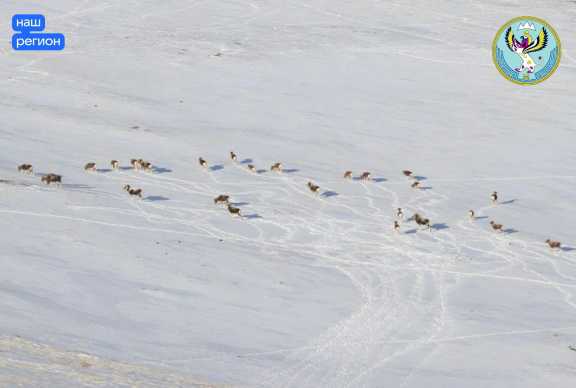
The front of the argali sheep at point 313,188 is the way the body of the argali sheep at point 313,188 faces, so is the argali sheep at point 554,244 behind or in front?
behind

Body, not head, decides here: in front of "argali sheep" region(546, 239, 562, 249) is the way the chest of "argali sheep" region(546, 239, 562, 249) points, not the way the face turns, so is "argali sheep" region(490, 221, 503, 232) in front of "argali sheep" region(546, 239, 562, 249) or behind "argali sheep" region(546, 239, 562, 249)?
in front

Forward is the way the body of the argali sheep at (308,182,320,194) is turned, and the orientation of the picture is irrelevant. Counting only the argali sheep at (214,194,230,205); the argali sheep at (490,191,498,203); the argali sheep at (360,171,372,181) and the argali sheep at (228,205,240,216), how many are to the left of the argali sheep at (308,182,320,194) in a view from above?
2

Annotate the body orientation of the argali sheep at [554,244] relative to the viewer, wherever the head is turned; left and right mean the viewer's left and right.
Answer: facing to the left of the viewer

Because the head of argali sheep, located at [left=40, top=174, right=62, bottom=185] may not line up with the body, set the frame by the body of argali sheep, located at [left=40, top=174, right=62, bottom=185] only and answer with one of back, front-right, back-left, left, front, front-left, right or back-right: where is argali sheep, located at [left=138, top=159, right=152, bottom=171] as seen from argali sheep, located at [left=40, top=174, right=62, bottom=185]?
back-right

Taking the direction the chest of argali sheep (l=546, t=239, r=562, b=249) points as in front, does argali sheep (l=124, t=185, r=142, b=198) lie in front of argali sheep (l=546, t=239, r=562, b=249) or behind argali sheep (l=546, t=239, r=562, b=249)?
in front

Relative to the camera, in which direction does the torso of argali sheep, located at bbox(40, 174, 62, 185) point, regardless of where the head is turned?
to the viewer's left

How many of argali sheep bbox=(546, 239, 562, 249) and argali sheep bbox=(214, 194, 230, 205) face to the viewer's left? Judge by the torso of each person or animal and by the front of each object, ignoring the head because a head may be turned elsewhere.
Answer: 2

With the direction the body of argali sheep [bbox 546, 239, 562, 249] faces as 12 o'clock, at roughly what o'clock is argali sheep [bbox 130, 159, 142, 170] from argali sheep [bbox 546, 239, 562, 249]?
argali sheep [bbox 130, 159, 142, 170] is roughly at 12 o'clock from argali sheep [bbox 546, 239, 562, 249].

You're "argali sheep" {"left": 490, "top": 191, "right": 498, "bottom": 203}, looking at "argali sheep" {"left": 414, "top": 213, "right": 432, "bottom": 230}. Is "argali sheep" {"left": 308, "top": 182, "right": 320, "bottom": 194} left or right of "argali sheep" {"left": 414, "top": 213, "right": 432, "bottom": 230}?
right

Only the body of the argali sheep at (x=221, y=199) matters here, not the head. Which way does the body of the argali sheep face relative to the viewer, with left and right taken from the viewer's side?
facing to the left of the viewer

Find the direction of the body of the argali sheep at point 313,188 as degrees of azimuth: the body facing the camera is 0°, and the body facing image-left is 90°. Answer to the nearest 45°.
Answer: approximately 135°

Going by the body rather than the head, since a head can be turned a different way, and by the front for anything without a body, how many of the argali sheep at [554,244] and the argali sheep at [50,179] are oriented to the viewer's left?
2

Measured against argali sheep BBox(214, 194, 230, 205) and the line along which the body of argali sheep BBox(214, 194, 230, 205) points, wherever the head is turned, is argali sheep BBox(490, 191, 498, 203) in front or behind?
behind
